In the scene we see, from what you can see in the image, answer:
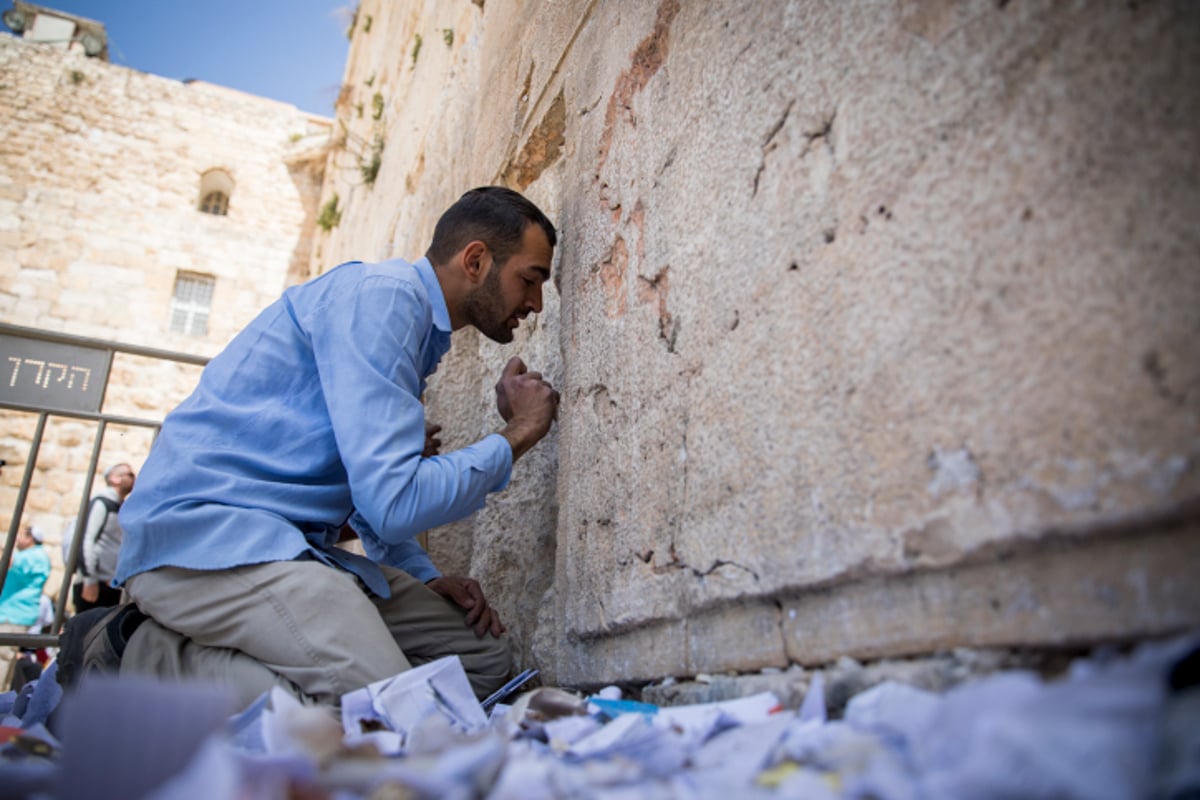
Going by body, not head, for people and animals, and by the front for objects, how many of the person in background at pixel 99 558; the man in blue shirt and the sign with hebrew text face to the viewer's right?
2

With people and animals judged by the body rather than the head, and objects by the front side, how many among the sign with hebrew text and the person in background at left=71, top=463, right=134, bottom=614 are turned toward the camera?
1

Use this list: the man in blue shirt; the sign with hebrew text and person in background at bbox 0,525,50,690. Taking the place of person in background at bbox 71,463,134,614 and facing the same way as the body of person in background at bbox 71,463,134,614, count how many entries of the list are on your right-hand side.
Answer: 2

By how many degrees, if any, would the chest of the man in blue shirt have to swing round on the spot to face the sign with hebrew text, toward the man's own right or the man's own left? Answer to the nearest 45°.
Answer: approximately 135° to the man's own left

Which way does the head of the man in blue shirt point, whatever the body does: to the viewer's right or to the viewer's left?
to the viewer's right

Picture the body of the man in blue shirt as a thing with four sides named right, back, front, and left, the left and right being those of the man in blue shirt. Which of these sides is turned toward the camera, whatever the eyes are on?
right

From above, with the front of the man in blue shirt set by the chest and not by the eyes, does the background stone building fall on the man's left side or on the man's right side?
on the man's left side

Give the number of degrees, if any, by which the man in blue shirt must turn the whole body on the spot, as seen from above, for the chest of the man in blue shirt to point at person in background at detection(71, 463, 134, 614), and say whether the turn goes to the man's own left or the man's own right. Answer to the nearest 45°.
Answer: approximately 90° to the man's own left

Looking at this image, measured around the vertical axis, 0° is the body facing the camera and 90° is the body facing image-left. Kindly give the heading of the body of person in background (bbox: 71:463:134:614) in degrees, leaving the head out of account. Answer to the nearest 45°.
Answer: approximately 270°
